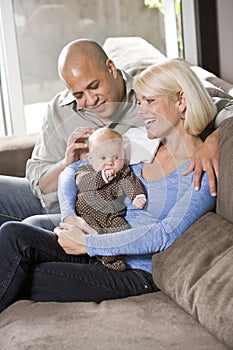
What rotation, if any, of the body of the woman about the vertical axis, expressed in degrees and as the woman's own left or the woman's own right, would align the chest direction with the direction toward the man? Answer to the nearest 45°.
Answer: approximately 90° to the woman's own right

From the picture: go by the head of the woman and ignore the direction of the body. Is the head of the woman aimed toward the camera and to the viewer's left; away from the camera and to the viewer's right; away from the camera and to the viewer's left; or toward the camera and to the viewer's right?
toward the camera and to the viewer's left

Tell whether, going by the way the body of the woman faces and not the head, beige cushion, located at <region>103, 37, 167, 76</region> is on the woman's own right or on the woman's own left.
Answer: on the woman's own right

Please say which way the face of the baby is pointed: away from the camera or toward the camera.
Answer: toward the camera

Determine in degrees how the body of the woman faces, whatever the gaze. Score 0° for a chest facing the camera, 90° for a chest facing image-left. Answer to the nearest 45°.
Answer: approximately 90°
